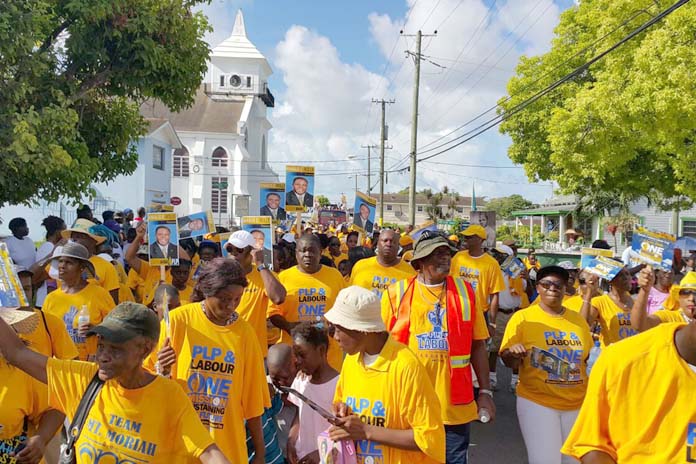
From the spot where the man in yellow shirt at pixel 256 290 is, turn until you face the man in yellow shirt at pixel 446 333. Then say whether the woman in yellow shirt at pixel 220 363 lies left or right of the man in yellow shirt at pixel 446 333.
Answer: right

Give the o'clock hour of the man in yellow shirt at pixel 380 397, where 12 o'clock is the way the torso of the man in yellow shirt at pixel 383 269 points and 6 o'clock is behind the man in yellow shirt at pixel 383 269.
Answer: the man in yellow shirt at pixel 380 397 is roughly at 12 o'clock from the man in yellow shirt at pixel 383 269.

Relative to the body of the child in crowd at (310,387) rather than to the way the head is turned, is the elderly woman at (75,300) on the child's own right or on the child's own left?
on the child's own right

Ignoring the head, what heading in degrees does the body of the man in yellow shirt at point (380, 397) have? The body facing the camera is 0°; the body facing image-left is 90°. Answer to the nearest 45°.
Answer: approximately 45°

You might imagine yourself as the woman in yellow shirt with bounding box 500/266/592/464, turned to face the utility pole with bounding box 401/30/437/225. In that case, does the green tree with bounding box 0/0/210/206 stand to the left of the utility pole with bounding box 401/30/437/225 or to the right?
left

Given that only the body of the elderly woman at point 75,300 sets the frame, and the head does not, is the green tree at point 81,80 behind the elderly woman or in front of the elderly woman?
behind

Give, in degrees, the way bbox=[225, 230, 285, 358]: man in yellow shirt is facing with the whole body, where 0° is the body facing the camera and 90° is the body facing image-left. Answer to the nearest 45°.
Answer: approximately 45°

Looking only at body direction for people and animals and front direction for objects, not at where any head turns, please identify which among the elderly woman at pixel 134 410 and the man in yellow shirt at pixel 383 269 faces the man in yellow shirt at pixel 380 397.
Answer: the man in yellow shirt at pixel 383 269

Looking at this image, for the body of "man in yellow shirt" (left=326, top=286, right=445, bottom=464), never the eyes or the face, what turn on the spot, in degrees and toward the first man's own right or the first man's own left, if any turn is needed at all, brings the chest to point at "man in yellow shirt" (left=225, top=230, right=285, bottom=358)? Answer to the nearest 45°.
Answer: approximately 90° to the first man's own right

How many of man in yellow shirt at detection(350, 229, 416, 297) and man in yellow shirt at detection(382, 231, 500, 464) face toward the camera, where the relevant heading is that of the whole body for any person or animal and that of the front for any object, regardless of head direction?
2
